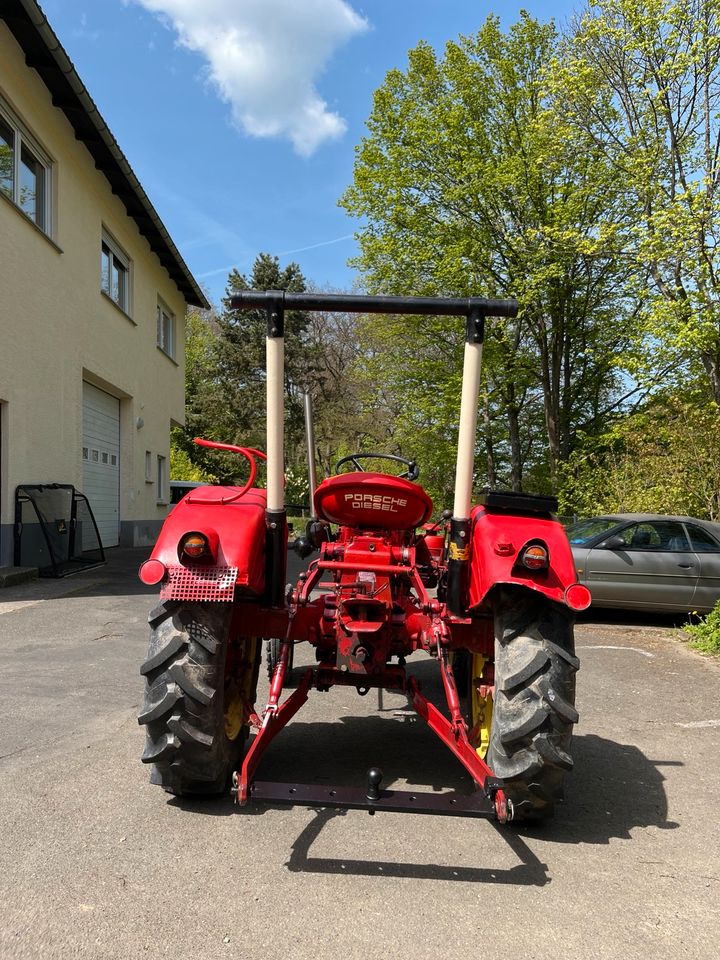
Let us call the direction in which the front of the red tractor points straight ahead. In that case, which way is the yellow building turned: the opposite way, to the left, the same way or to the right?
to the right

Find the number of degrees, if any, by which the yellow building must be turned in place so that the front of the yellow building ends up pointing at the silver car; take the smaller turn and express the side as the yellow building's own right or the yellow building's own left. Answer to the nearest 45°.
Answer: approximately 45° to the yellow building's own right

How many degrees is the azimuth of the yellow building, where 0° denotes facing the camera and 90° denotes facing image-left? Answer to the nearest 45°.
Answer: approximately 270°

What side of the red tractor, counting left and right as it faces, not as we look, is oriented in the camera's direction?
back

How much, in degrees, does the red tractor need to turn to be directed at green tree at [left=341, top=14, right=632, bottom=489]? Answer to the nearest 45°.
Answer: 0° — it already faces it

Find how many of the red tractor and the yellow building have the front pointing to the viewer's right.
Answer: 1

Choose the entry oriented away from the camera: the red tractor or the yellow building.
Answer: the red tractor
